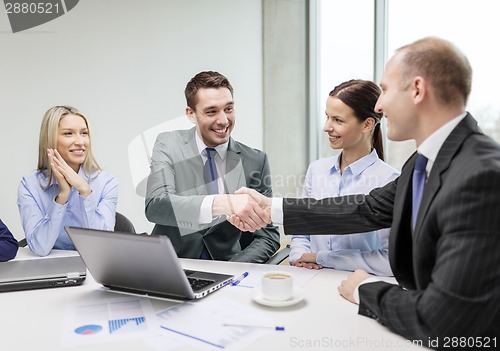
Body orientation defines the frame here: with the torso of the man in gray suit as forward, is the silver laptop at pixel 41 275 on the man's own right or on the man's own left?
on the man's own right

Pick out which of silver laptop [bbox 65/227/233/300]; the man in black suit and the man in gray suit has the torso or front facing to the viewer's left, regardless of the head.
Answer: the man in black suit

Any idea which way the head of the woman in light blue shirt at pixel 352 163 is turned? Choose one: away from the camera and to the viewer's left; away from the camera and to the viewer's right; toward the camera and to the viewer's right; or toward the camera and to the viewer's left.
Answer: toward the camera and to the viewer's left

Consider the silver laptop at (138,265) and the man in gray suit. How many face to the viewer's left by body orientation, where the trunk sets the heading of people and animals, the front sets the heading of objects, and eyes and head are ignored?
0

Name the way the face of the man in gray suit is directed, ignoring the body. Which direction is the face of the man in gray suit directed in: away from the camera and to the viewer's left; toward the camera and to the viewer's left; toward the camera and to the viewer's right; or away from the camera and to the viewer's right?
toward the camera and to the viewer's right

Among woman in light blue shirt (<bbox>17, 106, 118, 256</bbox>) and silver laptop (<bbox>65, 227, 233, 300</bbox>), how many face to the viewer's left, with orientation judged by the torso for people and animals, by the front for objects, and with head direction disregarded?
0

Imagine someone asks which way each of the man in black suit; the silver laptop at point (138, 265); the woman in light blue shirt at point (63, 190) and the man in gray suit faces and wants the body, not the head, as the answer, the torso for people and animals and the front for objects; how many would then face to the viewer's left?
1

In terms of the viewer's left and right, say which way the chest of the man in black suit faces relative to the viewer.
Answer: facing to the left of the viewer

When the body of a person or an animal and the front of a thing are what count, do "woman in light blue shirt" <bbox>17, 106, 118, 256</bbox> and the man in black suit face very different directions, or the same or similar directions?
very different directions

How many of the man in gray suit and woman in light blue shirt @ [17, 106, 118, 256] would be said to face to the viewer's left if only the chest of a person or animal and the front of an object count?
0

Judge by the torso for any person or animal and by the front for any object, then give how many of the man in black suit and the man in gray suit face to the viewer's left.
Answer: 1

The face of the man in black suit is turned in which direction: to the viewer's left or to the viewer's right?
to the viewer's left

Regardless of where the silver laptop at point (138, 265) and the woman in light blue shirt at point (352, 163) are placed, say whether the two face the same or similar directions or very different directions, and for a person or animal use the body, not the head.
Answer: very different directions

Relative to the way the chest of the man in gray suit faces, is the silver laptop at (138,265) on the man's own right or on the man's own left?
on the man's own right

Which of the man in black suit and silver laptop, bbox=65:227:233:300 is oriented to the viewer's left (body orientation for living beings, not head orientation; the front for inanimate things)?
the man in black suit
